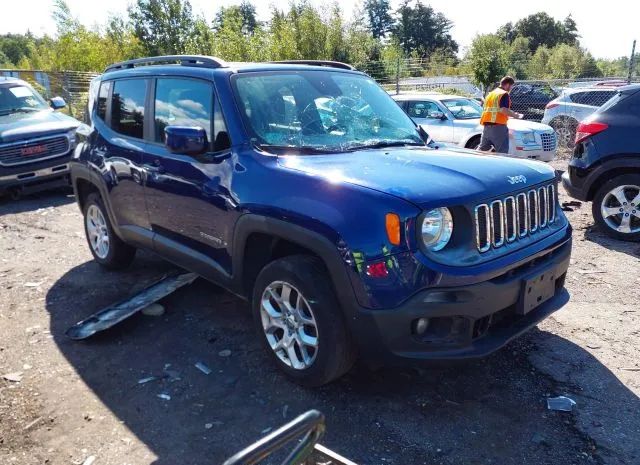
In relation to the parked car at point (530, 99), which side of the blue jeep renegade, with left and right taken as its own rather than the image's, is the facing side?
left

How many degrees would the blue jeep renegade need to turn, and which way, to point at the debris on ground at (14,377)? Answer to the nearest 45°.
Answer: approximately 135° to its right

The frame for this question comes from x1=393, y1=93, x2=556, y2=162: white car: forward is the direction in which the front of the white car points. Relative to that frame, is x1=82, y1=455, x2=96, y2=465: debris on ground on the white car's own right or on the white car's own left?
on the white car's own right

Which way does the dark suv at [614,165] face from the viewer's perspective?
to the viewer's right

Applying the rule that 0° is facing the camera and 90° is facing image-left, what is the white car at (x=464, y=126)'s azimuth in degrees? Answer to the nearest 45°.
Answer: approximately 315°

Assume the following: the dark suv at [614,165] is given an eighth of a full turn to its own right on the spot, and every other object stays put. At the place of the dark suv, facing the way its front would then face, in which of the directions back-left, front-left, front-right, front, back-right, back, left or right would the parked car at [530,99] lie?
back-left

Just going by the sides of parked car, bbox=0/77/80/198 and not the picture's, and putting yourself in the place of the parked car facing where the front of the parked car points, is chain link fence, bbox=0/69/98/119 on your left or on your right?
on your left

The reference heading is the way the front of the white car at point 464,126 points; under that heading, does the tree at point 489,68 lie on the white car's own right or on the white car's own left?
on the white car's own left

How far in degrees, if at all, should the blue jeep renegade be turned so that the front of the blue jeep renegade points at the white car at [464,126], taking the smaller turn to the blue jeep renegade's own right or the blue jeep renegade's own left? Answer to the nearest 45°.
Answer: approximately 135° to the blue jeep renegade's own left
